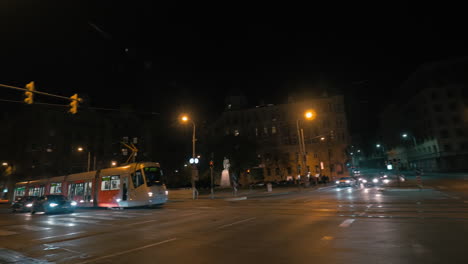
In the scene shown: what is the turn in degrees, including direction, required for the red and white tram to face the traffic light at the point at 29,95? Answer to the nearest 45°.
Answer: approximately 90° to its right

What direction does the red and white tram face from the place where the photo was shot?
facing the viewer and to the right of the viewer

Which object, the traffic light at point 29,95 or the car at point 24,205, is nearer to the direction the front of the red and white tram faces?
the traffic light
